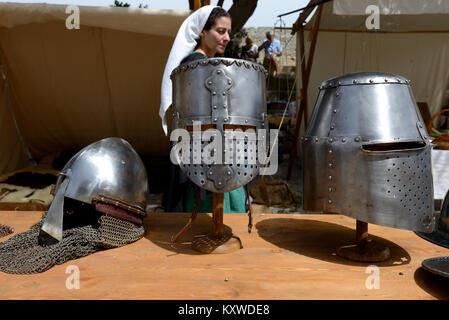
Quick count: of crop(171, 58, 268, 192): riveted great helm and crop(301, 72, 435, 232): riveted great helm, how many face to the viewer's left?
0

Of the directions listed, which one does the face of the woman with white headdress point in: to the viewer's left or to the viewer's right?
to the viewer's right

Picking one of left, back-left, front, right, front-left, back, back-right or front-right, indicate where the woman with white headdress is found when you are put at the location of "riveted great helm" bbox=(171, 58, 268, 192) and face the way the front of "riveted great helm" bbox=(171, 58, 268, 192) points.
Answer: back

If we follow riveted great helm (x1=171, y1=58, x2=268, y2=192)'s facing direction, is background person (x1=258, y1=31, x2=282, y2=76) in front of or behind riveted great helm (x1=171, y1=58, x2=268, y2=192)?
behind

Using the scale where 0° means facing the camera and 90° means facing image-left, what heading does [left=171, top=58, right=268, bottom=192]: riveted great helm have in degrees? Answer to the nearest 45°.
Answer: approximately 0°
